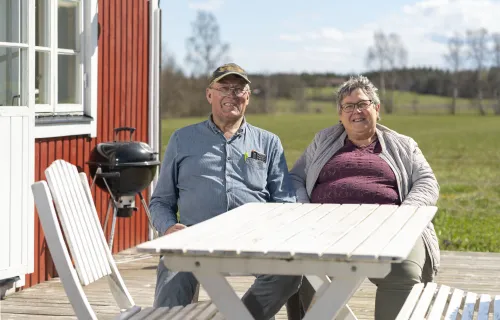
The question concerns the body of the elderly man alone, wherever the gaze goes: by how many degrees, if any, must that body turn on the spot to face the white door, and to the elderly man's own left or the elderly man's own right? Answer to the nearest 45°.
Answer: approximately 135° to the elderly man's own right

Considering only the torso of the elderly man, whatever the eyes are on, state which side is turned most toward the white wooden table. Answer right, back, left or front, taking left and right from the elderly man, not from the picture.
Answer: front

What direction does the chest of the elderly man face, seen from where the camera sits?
toward the camera

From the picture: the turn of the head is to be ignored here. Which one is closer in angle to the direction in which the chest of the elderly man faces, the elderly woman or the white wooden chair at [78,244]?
the white wooden chair

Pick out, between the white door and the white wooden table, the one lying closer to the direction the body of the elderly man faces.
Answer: the white wooden table

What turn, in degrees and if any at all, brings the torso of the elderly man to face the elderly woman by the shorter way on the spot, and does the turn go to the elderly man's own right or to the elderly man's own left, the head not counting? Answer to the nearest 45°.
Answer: approximately 90° to the elderly man's own left

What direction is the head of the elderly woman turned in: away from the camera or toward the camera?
toward the camera

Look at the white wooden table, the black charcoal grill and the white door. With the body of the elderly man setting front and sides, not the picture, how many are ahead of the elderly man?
1

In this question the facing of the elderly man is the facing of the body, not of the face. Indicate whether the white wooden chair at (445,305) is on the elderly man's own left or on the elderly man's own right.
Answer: on the elderly man's own left

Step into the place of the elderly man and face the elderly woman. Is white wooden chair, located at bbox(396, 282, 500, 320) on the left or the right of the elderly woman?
right

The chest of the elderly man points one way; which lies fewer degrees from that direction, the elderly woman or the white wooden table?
the white wooden table

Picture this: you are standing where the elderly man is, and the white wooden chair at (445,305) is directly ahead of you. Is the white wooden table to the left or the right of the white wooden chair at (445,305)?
right
